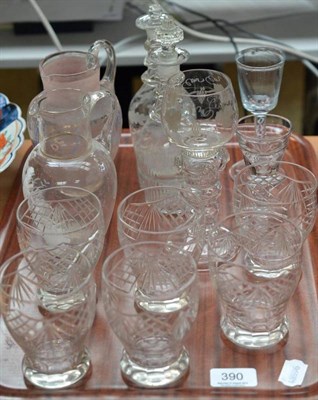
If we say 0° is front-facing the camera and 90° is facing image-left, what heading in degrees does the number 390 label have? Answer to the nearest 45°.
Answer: approximately 0°
